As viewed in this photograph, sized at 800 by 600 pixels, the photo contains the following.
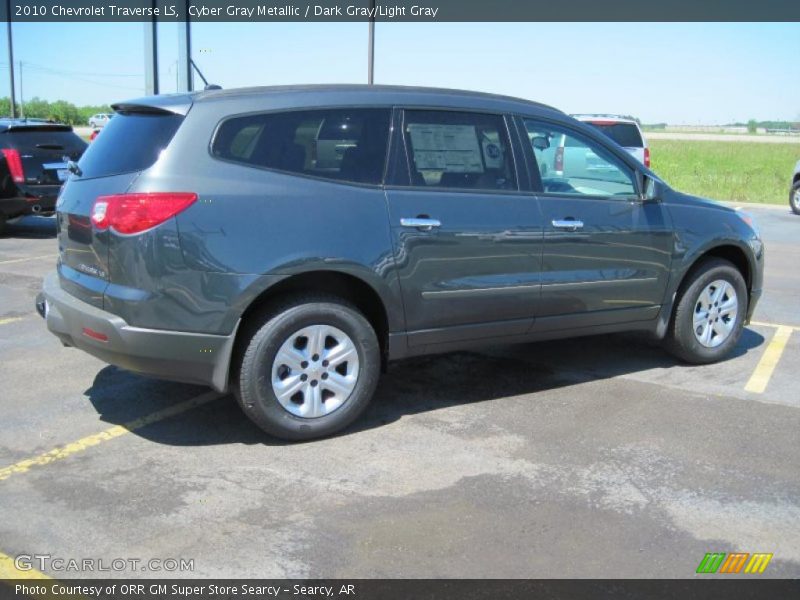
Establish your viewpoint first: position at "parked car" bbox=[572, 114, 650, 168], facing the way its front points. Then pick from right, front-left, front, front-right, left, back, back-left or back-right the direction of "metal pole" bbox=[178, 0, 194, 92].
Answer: back-left

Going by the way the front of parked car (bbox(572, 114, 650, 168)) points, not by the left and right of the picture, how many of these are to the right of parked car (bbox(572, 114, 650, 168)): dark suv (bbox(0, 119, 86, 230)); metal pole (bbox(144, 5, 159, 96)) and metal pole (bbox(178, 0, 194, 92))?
0

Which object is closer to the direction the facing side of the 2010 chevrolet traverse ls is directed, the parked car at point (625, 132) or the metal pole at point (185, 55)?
the parked car

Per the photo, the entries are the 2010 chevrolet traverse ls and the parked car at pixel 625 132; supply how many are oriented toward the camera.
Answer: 0

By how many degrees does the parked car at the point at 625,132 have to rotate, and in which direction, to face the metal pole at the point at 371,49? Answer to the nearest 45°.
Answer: approximately 90° to its left

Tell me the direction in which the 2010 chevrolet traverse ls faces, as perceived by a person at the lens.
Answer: facing away from the viewer and to the right of the viewer

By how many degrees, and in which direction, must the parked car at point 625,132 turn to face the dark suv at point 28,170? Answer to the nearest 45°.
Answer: approximately 135° to its left

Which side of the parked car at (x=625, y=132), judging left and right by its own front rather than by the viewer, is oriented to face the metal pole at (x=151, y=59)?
left

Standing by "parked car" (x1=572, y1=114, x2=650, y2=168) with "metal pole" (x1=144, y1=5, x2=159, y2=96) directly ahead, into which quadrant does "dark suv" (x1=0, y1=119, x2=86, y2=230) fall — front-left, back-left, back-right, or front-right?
front-left

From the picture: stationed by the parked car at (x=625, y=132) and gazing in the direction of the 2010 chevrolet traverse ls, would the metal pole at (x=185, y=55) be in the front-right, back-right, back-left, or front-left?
front-right

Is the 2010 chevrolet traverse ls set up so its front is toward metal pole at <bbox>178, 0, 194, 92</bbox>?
no

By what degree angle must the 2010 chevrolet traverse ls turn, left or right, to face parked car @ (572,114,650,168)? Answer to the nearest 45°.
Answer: approximately 45° to its left

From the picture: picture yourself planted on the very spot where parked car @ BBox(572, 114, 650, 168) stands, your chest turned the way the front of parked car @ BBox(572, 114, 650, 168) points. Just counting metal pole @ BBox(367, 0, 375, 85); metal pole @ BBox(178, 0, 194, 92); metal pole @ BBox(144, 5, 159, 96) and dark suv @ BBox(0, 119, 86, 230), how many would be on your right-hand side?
0

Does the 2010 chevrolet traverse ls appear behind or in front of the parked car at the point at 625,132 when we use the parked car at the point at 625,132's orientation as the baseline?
behind

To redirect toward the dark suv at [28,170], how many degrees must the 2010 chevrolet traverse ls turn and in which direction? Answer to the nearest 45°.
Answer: approximately 90° to its left

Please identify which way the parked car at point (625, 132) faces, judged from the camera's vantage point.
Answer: facing away from the viewer
